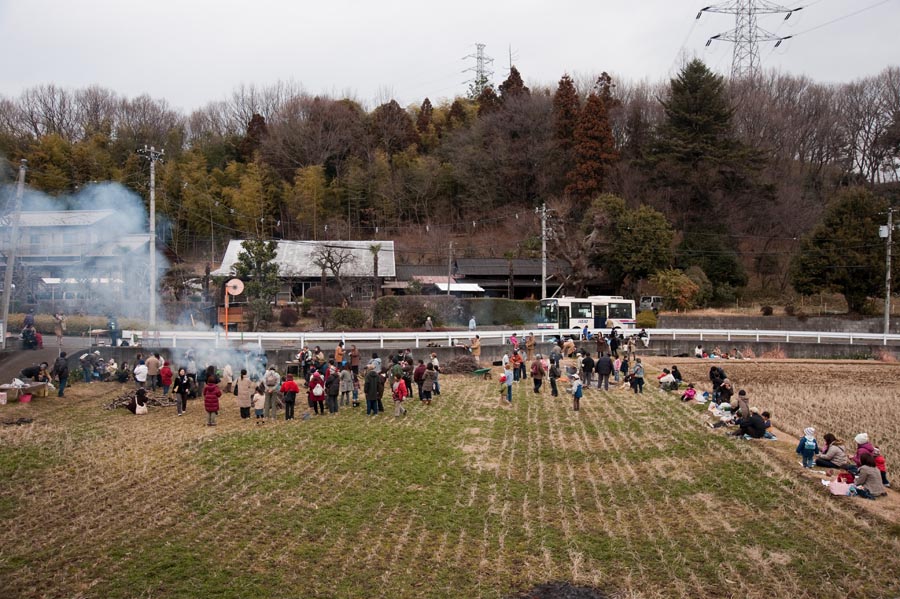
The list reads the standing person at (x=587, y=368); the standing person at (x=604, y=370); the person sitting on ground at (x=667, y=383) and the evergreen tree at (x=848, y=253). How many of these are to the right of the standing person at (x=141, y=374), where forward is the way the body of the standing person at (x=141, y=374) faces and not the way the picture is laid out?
4

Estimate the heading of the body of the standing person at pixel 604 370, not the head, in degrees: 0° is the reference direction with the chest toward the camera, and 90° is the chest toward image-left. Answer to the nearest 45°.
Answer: approximately 180°

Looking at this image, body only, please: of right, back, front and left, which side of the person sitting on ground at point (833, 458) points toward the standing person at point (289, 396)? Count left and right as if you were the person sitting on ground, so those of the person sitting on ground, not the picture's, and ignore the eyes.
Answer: front

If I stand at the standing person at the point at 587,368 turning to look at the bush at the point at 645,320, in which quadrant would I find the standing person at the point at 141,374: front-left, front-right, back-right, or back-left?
back-left

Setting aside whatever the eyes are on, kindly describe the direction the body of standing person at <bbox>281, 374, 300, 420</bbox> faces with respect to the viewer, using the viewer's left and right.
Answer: facing away from the viewer

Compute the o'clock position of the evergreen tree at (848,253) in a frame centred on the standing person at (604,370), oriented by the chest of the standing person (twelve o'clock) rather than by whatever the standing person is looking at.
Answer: The evergreen tree is roughly at 1 o'clock from the standing person.

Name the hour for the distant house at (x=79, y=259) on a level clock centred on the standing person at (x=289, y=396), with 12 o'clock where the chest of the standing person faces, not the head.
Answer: The distant house is roughly at 11 o'clock from the standing person.

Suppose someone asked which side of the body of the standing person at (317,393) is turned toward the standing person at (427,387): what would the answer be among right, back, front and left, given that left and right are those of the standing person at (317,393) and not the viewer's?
right

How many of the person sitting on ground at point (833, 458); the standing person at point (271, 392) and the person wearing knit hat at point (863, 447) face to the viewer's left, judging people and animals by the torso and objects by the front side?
2

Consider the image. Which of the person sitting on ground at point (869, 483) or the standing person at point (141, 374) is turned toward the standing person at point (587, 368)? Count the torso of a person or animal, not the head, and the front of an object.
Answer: the person sitting on ground

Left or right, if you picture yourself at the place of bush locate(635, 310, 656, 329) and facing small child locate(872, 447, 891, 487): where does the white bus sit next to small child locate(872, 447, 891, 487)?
right

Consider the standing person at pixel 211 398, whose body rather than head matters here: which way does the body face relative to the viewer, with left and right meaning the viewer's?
facing away from the viewer

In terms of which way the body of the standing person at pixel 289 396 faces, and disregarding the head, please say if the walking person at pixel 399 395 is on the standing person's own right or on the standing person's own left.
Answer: on the standing person's own right

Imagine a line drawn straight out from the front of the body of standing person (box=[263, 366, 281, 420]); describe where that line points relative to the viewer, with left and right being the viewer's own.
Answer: facing away from the viewer

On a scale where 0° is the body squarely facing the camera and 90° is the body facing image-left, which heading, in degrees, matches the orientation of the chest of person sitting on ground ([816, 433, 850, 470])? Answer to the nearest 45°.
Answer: approximately 90°

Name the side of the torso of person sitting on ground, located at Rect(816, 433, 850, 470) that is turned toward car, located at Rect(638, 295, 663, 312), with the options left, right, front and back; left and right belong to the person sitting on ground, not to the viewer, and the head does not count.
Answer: right

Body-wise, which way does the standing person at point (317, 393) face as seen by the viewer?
away from the camera

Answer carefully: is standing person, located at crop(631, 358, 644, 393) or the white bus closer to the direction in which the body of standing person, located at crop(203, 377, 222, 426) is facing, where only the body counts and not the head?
the white bus
